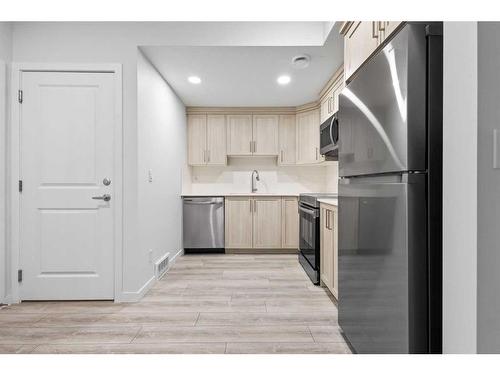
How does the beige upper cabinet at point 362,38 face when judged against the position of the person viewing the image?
facing to the left of the viewer

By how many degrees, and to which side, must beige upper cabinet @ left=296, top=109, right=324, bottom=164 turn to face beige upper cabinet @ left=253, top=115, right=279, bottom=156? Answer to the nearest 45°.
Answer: approximately 45° to its right

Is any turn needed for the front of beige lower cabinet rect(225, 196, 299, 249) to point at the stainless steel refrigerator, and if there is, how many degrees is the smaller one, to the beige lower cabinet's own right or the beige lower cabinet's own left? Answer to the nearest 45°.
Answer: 0° — it already faces it

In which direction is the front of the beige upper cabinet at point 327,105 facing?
to the viewer's left

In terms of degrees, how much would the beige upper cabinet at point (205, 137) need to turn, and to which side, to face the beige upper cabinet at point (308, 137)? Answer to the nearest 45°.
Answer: approximately 90° to its left

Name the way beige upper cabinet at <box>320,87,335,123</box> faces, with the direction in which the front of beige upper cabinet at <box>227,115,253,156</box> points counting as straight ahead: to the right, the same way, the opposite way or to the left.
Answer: to the right

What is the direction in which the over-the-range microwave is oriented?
to the viewer's left

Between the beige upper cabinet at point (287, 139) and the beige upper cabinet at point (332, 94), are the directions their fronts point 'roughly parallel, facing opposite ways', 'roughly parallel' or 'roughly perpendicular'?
roughly perpendicular

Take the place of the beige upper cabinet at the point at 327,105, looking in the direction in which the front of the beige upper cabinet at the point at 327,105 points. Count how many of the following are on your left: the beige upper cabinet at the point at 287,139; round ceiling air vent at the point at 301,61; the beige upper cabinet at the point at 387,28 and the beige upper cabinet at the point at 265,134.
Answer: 2
